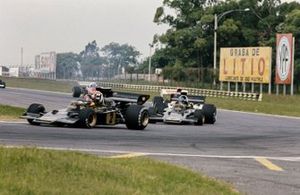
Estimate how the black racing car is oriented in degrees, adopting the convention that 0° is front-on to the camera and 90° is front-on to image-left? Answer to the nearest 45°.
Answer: approximately 45°
